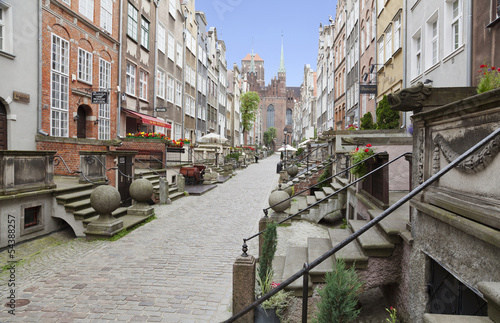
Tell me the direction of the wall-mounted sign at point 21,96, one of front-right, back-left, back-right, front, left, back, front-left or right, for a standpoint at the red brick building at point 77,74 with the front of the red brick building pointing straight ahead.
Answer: right

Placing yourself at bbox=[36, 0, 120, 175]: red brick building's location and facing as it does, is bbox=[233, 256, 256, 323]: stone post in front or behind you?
in front

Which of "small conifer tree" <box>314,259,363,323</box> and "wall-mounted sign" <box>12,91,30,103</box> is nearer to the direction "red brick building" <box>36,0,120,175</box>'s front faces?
the small conifer tree

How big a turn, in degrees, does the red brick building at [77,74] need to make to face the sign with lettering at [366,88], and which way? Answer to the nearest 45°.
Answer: approximately 45° to its left

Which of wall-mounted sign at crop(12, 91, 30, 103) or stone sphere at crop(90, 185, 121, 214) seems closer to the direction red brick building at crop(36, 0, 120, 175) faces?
the stone sphere

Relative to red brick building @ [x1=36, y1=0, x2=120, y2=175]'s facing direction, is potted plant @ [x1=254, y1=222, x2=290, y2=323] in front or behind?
in front

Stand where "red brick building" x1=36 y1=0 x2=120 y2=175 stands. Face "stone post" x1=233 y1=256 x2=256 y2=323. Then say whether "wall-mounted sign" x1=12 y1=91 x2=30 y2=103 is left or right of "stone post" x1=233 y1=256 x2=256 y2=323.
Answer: right

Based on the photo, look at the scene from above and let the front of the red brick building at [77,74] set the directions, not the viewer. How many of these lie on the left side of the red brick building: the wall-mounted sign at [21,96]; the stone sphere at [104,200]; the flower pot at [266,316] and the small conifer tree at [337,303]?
0

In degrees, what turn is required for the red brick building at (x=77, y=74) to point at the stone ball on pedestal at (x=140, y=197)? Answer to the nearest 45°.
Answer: approximately 45° to its right

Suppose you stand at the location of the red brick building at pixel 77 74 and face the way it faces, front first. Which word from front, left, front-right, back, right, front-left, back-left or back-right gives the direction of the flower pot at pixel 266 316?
front-right

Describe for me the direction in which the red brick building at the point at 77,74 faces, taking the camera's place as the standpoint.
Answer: facing the viewer and to the right of the viewer

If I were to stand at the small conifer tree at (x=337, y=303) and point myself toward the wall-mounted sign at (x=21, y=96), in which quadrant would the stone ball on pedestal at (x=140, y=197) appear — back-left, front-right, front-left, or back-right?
front-right

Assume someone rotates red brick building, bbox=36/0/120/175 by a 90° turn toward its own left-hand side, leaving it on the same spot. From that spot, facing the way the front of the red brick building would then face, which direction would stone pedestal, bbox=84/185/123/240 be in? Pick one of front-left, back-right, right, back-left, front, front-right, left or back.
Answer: back-right
